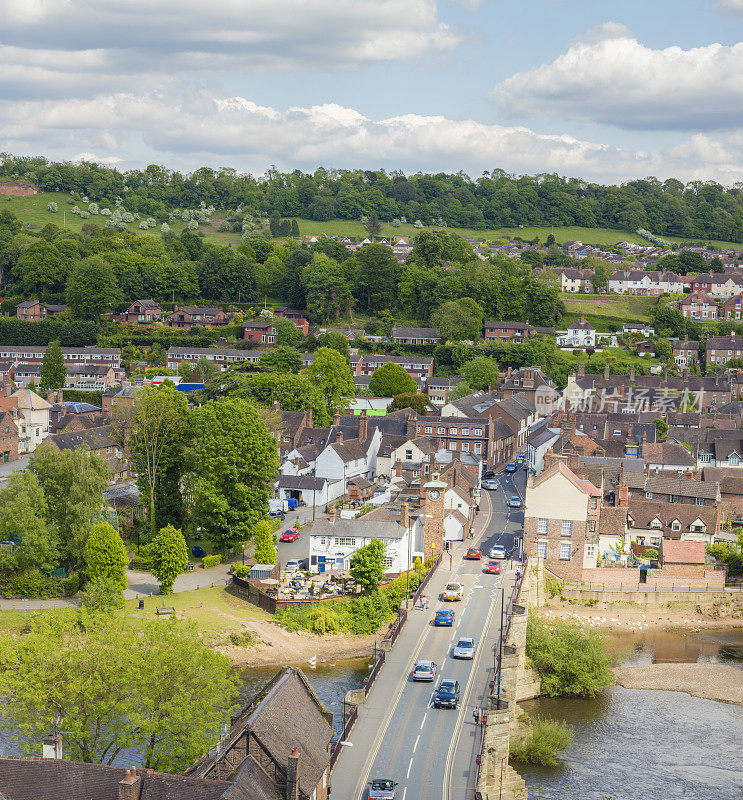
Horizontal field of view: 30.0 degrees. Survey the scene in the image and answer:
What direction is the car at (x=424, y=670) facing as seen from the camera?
away from the camera

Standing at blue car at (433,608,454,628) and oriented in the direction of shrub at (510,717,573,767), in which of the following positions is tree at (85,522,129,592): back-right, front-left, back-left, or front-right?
back-right

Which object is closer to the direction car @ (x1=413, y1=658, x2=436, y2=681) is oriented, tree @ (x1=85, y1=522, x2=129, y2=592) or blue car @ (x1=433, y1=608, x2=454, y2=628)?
the blue car

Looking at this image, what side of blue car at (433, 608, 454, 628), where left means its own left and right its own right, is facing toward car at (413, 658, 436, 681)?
back

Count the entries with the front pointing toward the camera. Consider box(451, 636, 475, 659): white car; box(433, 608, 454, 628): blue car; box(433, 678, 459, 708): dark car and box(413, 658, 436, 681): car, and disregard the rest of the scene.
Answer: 2

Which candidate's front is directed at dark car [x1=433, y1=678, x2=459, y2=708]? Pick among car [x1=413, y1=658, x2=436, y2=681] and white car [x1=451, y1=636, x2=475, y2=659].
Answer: the white car

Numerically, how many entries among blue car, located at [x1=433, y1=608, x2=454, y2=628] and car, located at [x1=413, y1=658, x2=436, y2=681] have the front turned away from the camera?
2

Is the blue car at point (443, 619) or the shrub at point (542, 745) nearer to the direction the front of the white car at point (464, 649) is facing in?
the shrub

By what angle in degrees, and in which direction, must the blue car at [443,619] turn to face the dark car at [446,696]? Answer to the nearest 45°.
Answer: approximately 180°

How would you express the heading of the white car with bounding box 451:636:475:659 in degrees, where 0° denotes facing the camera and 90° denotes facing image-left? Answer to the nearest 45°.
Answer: approximately 0°

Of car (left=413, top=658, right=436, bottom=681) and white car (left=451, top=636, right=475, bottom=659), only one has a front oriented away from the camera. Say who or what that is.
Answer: the car

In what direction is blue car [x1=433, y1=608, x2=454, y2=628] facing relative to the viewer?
away from the camera

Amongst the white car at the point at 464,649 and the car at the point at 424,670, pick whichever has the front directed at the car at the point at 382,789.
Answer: the white car
